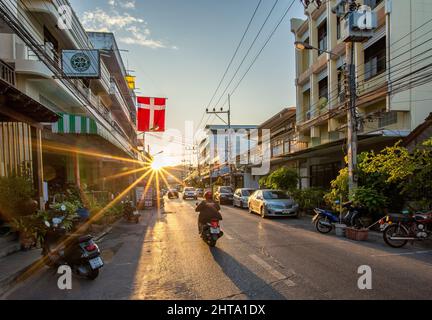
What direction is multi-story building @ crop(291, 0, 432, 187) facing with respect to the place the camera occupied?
facing the viewer and to the left of the viewer

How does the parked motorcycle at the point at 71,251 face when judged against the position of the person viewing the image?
facing away from the viewer and to the left of the viewer

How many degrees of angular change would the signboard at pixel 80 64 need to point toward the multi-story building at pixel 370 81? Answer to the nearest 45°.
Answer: approximately 90° to its left

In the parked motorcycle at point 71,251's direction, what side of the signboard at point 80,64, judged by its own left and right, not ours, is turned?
front

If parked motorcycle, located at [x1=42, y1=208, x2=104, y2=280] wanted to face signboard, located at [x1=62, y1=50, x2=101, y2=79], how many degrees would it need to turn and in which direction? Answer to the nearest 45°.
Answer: approximately 45° to its right

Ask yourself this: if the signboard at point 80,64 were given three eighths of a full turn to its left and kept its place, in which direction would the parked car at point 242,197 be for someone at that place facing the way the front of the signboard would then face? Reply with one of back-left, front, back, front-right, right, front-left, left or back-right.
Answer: front

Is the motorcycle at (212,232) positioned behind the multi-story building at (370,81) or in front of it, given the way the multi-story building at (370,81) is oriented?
in front

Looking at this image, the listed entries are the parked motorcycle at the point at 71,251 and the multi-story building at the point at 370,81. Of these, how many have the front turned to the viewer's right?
0

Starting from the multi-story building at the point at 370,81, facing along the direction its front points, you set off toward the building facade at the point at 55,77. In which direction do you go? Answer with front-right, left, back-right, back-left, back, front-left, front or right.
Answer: front

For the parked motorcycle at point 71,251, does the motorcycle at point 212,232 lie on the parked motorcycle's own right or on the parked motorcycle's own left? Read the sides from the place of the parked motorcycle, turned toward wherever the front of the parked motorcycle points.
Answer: on the parked motorcycle's own right

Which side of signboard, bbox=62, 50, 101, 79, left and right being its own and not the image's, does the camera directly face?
front
